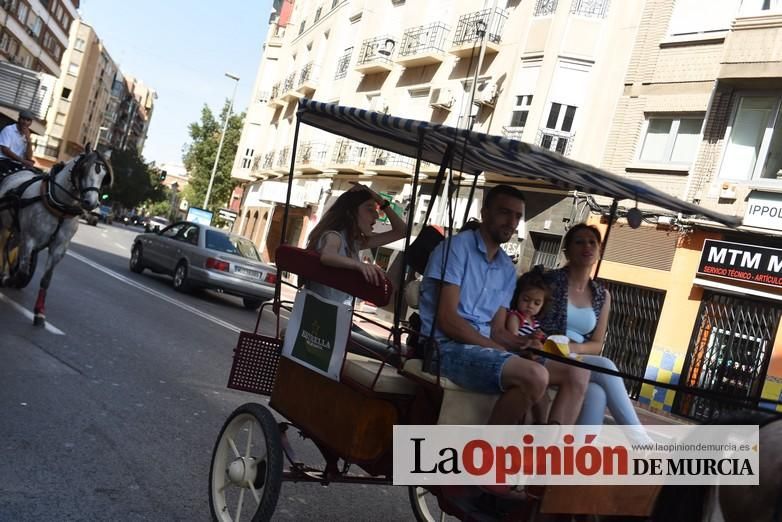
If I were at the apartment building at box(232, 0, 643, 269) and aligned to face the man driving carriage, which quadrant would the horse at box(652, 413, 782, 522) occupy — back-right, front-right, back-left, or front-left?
front-left

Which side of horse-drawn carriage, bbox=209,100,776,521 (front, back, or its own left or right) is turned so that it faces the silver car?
back

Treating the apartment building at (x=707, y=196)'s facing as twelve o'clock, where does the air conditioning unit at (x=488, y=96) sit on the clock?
The air conditioning unit is roughly at 3 o'clock from the apartment building.

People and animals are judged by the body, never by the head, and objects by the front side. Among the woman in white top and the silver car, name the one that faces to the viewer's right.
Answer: the woman in white top

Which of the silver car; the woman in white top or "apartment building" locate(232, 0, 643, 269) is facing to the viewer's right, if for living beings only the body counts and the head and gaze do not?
the woman in white top

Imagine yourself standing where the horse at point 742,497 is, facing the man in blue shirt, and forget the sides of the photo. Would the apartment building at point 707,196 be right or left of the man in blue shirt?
right

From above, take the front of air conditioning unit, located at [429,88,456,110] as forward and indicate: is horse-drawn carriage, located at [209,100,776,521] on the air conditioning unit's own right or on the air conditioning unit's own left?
on the air conditioning unit's own left

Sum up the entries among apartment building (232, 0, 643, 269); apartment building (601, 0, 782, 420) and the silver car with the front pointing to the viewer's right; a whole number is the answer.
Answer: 0

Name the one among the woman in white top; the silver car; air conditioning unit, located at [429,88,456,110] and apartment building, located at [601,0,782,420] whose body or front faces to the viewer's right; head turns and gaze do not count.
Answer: the woman in white top

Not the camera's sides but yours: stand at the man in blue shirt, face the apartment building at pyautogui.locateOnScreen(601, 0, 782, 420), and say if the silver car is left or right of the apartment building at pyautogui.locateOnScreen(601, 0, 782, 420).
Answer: left

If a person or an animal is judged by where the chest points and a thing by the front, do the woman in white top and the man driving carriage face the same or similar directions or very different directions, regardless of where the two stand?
same or similar directions

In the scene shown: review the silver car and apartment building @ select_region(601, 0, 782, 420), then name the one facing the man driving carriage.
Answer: the apartment building

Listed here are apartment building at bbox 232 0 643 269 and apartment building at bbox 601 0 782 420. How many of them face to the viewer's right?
0

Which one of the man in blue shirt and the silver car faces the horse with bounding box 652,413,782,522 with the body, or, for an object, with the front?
the man in blue shirt

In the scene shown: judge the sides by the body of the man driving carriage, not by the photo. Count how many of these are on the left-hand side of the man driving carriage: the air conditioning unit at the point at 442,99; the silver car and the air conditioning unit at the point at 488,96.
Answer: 3

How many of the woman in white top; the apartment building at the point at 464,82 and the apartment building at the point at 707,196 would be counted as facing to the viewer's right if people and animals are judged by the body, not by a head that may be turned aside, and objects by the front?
1

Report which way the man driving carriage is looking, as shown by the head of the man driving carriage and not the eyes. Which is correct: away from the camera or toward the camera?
toward the camera
